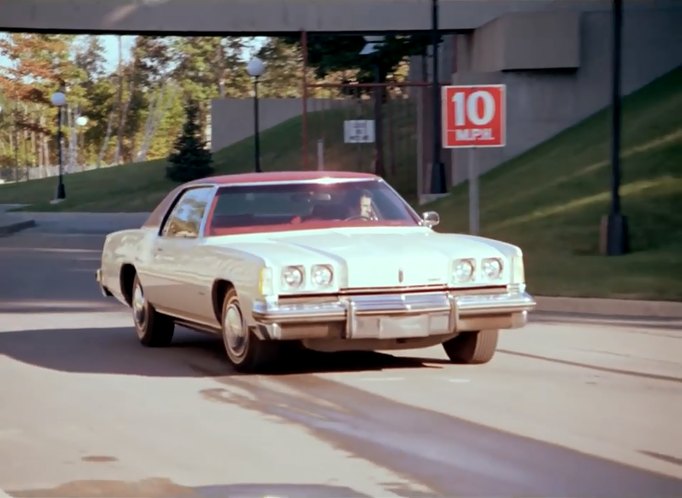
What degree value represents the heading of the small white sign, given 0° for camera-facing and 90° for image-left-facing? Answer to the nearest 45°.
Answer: approximately 0°

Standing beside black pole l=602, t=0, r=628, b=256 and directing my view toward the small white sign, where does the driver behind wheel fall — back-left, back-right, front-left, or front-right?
back-left

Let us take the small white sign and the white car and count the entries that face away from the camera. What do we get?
0

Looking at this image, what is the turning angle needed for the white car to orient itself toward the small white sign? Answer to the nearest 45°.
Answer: approximately 135° to its left

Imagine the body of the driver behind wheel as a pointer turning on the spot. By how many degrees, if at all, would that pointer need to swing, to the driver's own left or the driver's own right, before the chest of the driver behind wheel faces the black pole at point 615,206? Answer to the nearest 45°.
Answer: approximately 90° to the driver's own left

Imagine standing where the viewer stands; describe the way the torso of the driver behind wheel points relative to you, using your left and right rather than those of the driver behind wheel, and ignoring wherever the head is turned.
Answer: facing the viewer and to the right of the viewer

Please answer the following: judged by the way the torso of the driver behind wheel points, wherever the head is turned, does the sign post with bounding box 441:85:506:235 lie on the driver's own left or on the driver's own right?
on the driver's own left

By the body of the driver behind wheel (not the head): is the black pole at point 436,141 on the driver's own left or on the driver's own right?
on the driver's own left
